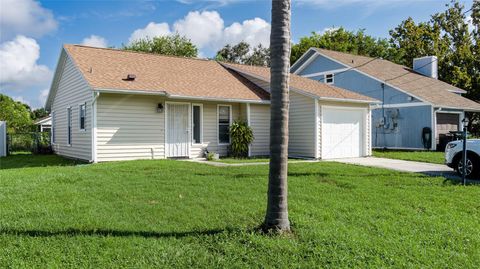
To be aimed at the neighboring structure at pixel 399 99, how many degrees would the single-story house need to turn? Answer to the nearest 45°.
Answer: approximately 90° to its left

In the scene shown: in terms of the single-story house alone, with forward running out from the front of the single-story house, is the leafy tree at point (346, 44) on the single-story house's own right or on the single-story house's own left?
on the single-story house's own left

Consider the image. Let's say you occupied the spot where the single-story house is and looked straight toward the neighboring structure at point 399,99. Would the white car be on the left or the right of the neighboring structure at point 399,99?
right

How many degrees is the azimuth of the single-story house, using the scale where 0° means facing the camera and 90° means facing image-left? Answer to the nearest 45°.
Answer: approximately 315°

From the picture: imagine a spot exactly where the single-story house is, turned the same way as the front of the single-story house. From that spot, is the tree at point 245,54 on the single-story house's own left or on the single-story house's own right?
on the single-story house's own left

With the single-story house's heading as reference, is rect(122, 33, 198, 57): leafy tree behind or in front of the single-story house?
behind

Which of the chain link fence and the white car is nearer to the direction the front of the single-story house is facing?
the white car
